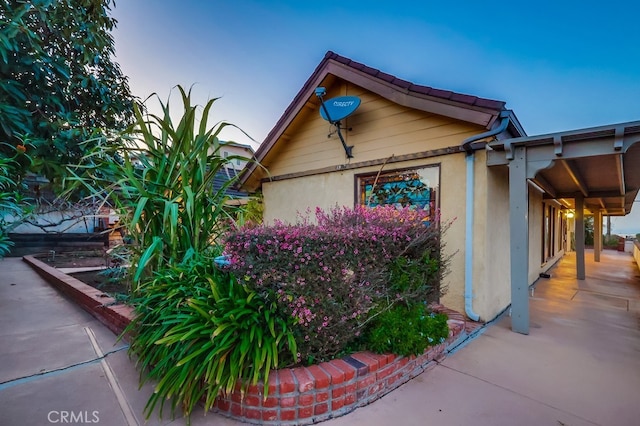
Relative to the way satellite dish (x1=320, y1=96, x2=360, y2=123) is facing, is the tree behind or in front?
in front

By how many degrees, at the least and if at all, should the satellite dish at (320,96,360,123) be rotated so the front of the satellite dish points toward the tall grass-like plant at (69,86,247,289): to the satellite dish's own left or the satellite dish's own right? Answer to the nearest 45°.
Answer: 0° — it already faces it

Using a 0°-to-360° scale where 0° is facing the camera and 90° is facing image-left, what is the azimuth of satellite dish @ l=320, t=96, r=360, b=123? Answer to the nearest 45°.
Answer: approximately 45°
